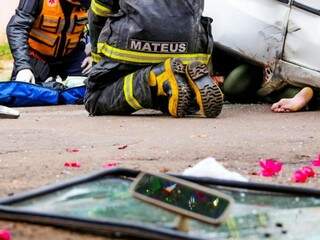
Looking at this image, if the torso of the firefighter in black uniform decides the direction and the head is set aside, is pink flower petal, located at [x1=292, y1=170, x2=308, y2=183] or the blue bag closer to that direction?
the blue bag

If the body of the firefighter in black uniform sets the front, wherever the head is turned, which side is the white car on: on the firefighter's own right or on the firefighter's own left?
on the firefighter's own right

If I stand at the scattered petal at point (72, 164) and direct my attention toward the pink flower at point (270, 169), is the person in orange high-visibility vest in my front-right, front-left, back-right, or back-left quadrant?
back-left

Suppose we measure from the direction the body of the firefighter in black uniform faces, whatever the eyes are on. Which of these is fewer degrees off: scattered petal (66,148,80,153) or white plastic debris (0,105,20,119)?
the white plastic debris

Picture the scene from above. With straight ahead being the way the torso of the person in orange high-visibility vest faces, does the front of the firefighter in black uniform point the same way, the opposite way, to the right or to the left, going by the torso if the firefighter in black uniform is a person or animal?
the opposite way

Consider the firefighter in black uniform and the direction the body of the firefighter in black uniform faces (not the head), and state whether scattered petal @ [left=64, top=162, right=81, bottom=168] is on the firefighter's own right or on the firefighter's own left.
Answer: on the firefighter's own left

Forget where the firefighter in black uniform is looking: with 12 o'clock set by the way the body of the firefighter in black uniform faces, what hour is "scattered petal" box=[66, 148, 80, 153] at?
The scattered petal is roughly at 8 o'clock from the firefighter in black uniform.

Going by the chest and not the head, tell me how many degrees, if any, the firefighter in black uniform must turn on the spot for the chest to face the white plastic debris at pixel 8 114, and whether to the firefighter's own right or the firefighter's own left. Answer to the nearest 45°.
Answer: approximately 45° to the firefighter's own left

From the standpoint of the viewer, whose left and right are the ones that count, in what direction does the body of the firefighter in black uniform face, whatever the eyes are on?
facing away from the viewer and to the left of the viewer
